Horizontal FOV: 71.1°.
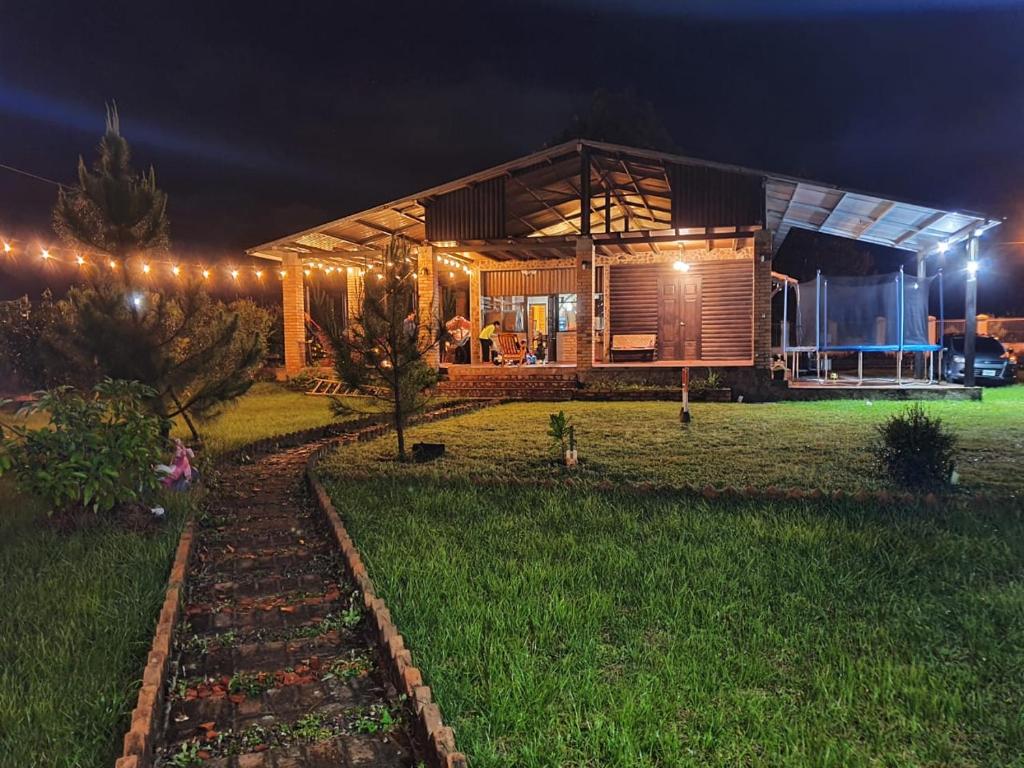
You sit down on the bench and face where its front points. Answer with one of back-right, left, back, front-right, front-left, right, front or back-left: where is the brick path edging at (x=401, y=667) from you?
front

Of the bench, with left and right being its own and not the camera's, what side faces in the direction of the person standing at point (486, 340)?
right

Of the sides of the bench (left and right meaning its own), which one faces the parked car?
left

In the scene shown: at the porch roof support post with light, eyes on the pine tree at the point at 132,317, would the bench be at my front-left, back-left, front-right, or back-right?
front-right

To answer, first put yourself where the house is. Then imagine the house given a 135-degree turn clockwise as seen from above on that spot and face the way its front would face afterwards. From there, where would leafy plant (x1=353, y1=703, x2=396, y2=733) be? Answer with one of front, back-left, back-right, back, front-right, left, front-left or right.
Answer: back-left

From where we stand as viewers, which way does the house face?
facing the viewer

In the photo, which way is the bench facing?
toward the camera

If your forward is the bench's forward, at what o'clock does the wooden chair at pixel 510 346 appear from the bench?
The wooden chair is roughly at 4 o'clock from the bench.

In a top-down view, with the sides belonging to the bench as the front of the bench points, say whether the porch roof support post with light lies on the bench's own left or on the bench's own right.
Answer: on the bench's own left

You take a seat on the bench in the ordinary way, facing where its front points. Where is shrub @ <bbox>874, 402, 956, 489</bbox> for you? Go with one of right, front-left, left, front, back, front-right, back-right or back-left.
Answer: front

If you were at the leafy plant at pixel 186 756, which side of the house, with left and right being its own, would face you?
front

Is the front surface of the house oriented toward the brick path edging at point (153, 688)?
yes

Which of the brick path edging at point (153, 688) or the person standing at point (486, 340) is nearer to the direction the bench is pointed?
the brick path edging

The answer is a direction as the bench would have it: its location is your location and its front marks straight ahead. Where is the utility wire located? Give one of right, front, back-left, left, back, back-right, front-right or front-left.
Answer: front-right

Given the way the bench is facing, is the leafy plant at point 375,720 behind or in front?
in front

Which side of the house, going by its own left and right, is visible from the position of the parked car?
left
